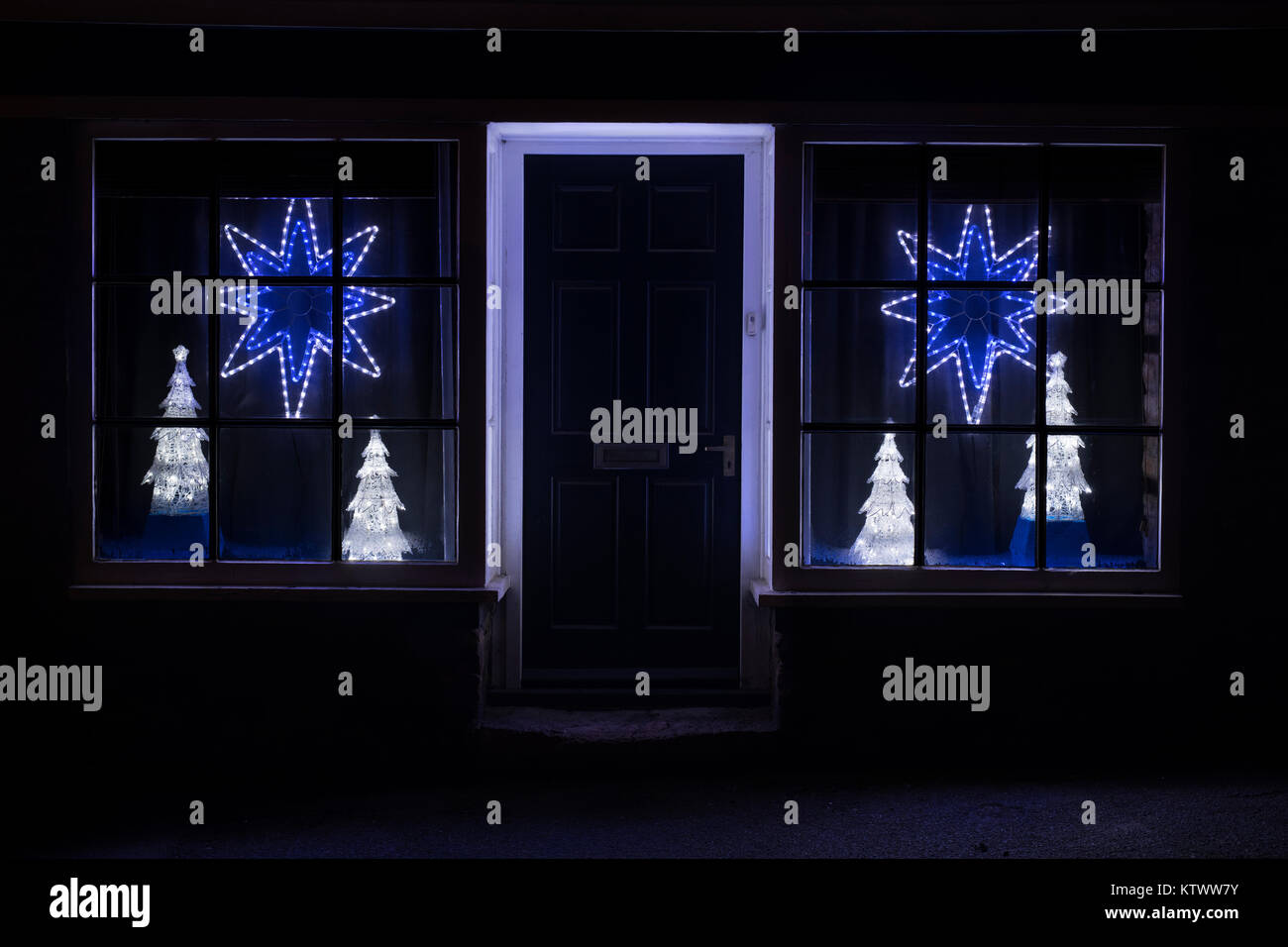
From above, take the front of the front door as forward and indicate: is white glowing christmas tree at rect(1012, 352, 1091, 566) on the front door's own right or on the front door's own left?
on the front door's own left

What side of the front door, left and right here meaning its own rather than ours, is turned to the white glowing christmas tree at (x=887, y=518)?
left

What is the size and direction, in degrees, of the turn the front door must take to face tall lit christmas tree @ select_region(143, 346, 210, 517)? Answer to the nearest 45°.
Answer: approximately 90° to its right

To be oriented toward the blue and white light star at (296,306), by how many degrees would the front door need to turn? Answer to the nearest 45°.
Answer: approximately 90° to its right

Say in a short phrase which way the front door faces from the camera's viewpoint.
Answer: facing the viewer

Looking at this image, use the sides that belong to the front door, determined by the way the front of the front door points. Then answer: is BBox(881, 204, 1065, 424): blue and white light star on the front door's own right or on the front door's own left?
on the front door's own left
